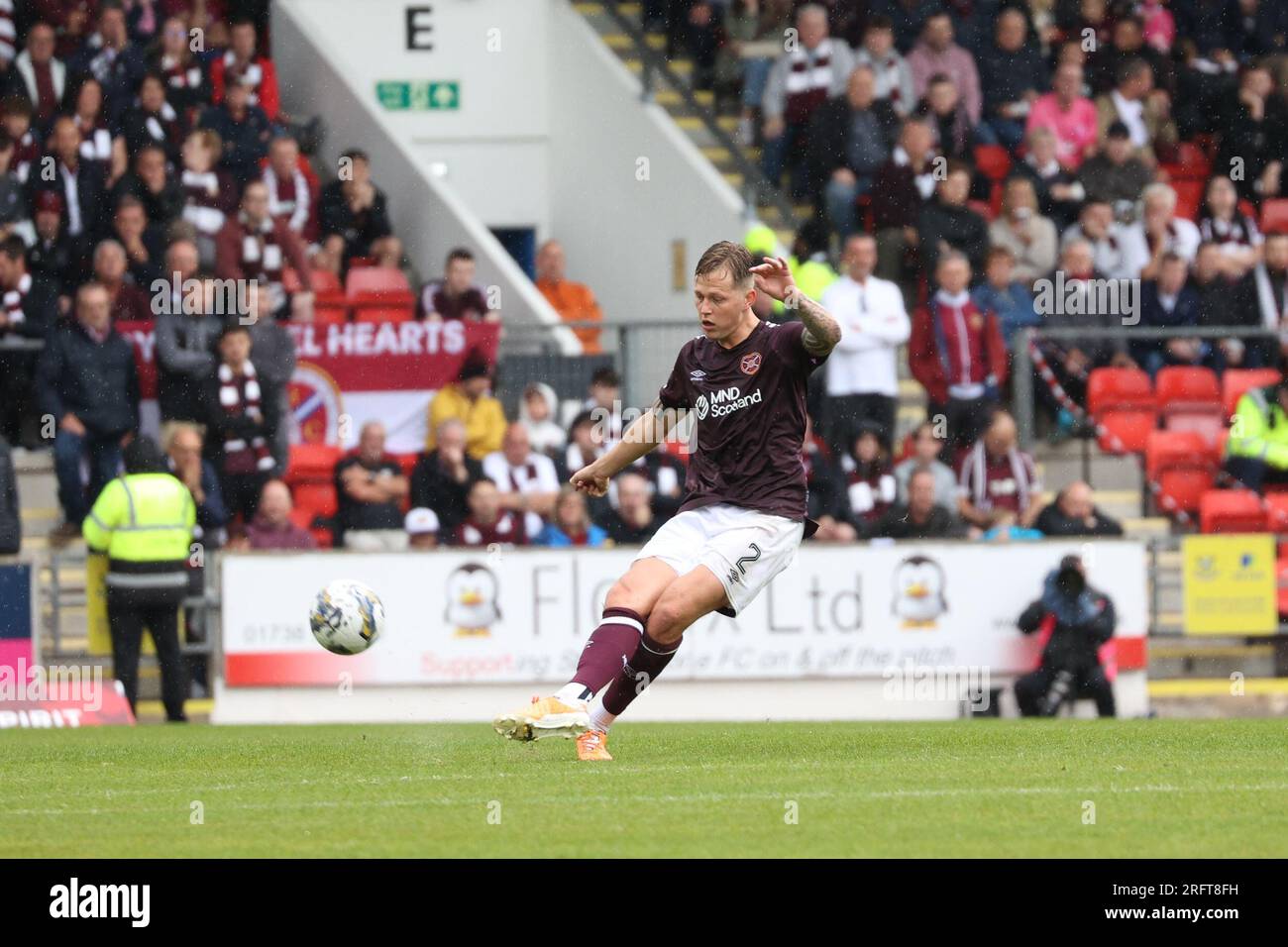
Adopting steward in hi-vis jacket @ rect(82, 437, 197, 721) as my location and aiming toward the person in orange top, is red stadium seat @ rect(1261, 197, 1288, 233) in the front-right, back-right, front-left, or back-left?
front-right

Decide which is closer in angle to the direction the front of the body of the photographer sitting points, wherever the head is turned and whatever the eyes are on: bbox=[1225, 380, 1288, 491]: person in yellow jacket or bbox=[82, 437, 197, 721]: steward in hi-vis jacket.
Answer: the steward in hi-vis jacket

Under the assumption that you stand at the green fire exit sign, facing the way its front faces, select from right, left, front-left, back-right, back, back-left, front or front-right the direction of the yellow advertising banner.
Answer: front-left

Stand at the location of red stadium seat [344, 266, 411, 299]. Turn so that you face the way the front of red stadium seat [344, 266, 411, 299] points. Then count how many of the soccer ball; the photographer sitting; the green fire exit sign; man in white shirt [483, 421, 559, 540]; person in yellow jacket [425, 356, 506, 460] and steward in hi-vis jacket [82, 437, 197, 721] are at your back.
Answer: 1

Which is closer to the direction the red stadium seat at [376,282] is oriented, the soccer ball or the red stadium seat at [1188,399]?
the soccer ball

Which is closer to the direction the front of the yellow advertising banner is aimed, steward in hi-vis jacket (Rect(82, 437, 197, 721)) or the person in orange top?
the steward in hi-vis jacket

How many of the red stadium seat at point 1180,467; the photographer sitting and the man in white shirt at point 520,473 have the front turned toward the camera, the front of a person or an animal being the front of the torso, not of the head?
3

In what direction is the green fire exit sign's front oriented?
toward the camera

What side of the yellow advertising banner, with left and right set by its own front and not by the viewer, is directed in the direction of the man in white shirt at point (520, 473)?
right

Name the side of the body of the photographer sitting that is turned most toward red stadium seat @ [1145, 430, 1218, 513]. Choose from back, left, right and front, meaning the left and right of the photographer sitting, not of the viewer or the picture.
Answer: back

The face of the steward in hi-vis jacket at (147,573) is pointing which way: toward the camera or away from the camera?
away from the camera

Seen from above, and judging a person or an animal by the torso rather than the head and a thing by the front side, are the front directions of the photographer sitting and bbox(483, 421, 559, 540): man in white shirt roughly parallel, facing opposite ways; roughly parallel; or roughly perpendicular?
roughly parallel

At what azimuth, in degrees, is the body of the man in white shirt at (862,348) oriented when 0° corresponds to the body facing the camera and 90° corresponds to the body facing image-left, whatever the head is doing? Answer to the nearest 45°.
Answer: approximately 0°

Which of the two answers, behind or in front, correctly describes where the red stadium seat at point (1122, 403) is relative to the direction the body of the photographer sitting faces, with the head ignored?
behind

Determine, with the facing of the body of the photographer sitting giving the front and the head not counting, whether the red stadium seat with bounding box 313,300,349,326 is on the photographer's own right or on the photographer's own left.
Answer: on the photographer's own right

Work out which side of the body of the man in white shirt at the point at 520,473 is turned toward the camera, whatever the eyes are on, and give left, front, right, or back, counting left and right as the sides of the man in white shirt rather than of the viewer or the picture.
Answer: front
